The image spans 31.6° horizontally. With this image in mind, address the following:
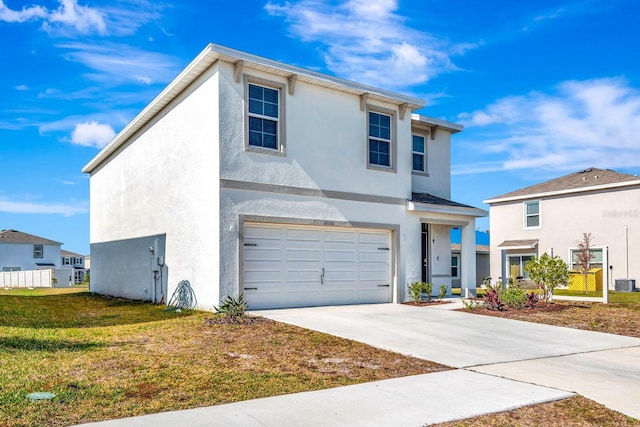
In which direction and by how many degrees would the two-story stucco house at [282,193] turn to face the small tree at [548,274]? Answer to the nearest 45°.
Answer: approximately 45° to its left

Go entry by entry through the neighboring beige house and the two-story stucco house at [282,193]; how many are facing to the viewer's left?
0

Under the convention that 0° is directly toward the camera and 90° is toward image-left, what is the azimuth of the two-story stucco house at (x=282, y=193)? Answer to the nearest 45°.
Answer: approximately 315°

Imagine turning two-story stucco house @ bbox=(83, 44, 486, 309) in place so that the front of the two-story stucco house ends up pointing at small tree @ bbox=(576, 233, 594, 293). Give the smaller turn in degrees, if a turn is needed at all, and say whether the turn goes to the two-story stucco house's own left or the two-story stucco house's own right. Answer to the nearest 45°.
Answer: approximately 90° to the two-story stucco house's own left

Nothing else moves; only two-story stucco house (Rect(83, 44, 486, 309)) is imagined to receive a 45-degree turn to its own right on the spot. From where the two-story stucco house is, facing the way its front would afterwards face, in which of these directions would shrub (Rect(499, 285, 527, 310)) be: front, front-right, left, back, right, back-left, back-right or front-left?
left
